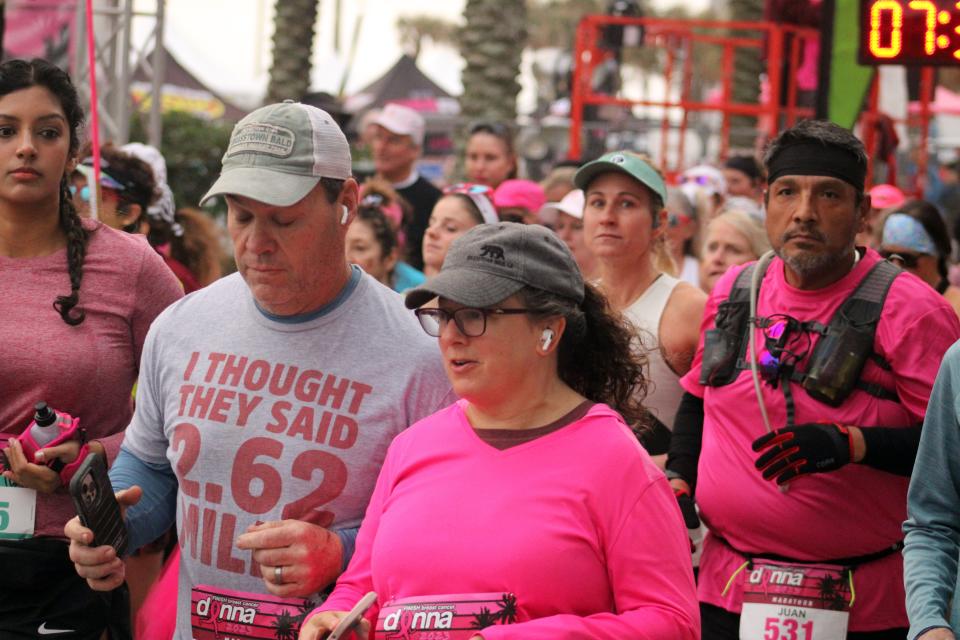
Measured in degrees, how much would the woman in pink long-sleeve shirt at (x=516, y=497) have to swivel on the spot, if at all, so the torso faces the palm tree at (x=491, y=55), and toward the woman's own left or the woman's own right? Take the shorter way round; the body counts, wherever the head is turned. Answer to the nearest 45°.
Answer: approximately 135° to the woman's own right

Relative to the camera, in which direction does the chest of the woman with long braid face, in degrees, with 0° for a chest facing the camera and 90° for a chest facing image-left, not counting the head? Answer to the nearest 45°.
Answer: approximately 0°

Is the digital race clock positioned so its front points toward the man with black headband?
yes

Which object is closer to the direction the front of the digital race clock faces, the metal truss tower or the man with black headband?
the man with black headband

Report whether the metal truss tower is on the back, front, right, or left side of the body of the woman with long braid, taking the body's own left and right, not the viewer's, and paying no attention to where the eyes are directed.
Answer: back

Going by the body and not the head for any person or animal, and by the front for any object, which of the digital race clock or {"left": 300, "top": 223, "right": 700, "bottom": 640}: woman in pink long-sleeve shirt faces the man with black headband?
the digital race clock

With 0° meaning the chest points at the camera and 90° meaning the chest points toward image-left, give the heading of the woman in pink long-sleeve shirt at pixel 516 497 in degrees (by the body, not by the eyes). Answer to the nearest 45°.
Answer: approximately 45°

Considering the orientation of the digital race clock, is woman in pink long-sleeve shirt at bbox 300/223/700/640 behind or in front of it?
in front

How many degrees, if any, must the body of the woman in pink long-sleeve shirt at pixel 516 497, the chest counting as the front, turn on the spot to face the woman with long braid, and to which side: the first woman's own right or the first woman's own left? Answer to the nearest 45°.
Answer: approximately 90° to the first woman's own right

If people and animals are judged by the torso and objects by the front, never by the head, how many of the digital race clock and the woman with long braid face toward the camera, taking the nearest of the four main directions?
2
